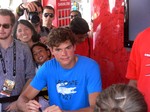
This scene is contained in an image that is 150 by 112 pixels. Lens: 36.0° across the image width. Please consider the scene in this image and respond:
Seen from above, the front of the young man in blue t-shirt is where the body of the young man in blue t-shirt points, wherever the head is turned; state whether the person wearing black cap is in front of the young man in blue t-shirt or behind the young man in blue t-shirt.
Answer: behind

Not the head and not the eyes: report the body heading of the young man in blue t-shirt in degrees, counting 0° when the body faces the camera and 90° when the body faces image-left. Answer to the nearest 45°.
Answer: approximately 0°
